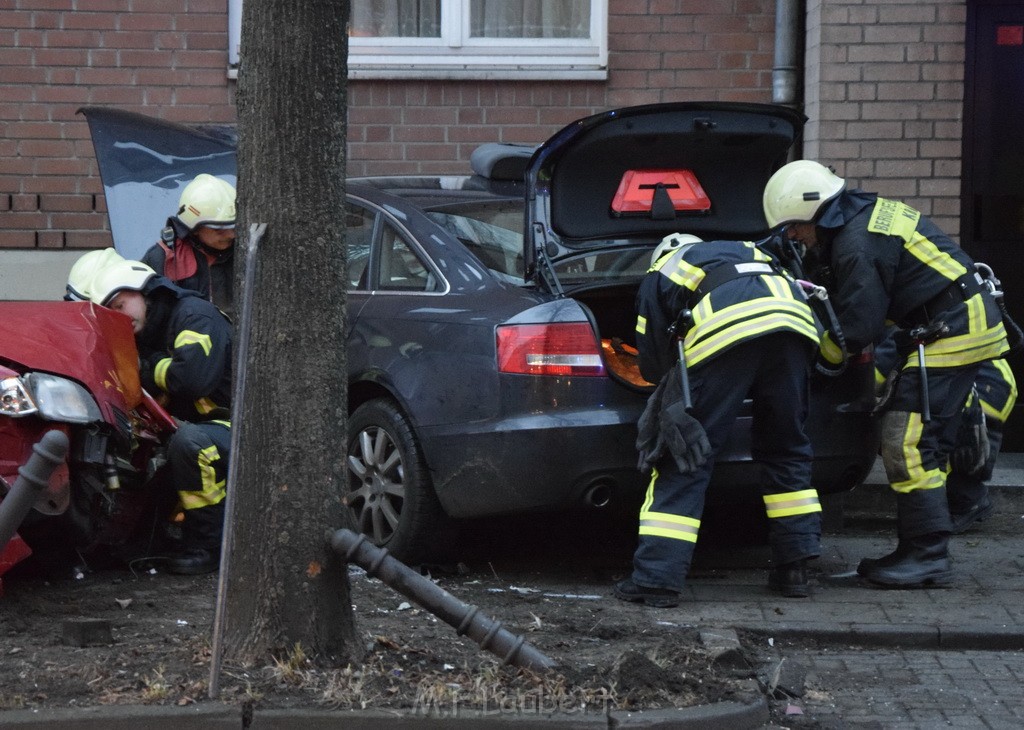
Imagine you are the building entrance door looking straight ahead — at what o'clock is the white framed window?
The white framed window is roughly at 3 o'clock from the building entrance door.

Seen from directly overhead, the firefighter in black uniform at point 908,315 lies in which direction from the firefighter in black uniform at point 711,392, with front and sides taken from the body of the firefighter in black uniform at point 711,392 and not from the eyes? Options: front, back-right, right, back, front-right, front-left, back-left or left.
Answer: right

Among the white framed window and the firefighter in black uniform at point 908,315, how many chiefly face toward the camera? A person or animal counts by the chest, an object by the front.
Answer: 1

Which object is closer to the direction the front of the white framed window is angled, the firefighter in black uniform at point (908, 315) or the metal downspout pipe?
the firefighter in black uniform

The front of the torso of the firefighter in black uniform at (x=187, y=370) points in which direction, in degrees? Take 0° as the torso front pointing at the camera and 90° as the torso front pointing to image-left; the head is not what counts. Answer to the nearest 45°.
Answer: approximately 90°

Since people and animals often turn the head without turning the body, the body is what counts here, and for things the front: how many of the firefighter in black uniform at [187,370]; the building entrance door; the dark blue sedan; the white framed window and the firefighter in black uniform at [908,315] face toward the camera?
2

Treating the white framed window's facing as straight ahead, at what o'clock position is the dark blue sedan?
The dark blue sedan is roughly at 12 o'clock from the white framed window.

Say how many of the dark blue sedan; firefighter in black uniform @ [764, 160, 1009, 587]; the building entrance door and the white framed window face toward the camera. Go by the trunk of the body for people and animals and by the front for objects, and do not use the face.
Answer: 2

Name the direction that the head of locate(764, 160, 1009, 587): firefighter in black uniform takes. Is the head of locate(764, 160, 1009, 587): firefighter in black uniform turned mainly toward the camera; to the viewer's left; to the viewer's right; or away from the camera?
to the viewer's left

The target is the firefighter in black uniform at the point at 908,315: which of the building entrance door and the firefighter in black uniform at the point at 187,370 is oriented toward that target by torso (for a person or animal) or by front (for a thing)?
the building entrance door

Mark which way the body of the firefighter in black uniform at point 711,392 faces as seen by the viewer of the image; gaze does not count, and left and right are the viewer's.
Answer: facing away from the viewer and to the left of the viewer

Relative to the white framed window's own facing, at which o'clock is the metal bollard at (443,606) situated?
The metal bollard is roughly at 12 o'clock from the white framed window.

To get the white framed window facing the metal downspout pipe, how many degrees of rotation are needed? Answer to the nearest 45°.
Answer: approximately 90° to its left

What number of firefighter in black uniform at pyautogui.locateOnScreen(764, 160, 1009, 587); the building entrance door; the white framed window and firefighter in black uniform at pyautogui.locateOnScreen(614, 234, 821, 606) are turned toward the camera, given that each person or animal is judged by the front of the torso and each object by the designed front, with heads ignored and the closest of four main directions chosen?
2

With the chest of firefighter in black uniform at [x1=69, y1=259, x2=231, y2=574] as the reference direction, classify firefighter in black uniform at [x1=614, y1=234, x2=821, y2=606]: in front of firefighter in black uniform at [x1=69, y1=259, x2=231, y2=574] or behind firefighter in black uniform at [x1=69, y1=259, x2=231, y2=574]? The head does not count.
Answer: behind

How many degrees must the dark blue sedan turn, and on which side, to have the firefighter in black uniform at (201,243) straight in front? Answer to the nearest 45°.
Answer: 0° — it already faces them
